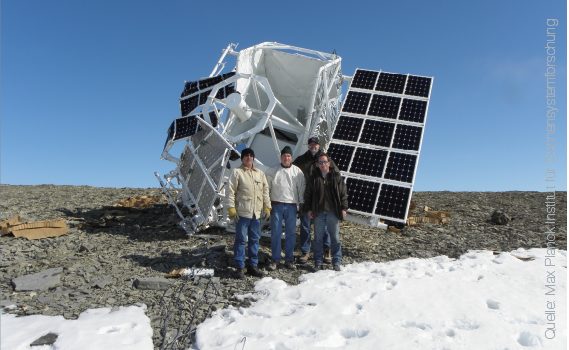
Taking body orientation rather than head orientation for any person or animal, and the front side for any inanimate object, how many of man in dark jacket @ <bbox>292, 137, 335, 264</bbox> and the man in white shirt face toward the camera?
2

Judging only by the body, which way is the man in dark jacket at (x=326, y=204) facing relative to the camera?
toward the camera

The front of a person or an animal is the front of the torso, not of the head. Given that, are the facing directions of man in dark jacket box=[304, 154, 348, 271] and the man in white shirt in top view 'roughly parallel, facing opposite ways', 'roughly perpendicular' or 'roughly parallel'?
roughly parallel

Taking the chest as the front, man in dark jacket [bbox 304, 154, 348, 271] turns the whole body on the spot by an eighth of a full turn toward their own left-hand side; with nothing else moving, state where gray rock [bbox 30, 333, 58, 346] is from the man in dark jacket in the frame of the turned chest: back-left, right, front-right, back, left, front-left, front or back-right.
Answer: right

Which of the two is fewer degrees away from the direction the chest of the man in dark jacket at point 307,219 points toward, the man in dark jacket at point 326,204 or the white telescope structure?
the man in dark jacket

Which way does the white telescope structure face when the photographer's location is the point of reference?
facing the viewer and to the left of the viewer

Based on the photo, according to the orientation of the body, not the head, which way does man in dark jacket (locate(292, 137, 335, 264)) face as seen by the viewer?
toward the camera

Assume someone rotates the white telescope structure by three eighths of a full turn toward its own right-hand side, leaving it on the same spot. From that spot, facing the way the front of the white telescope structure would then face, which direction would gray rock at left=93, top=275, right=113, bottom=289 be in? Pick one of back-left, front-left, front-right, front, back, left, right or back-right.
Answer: back-left

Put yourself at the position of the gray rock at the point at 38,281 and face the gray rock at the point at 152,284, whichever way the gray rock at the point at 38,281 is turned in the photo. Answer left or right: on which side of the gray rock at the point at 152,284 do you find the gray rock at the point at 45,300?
right

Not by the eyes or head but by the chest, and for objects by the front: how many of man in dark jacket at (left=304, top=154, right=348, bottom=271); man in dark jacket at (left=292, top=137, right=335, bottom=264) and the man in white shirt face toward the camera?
3
